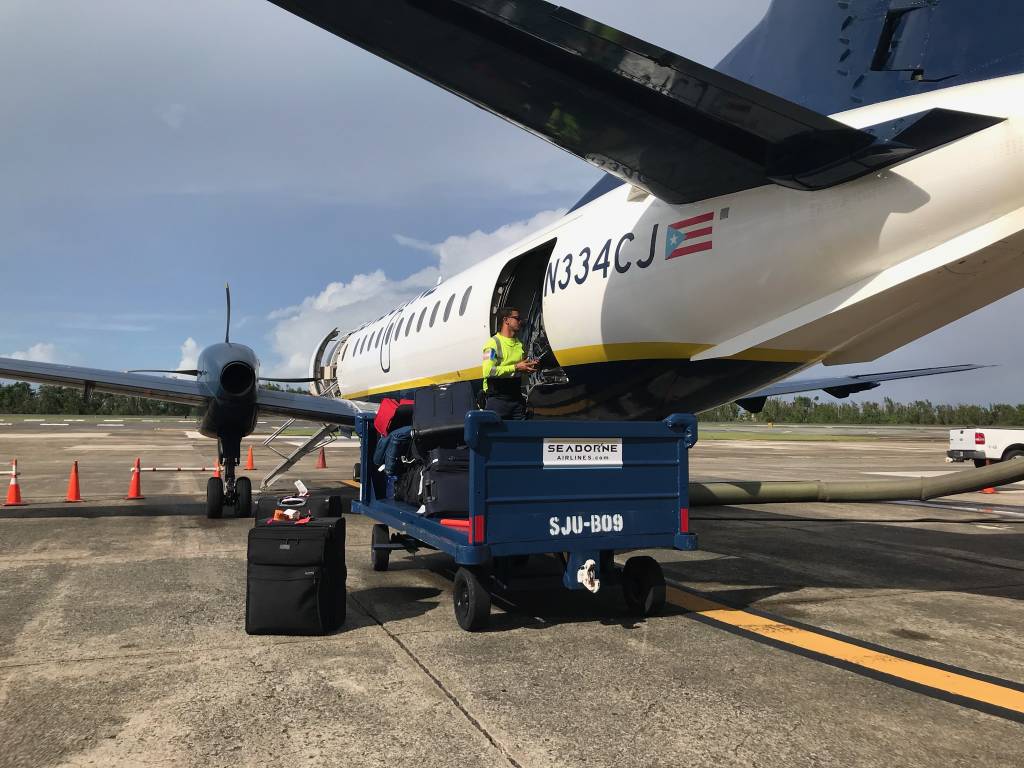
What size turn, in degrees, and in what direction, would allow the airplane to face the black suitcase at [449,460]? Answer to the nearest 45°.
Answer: approximately 135° to its left

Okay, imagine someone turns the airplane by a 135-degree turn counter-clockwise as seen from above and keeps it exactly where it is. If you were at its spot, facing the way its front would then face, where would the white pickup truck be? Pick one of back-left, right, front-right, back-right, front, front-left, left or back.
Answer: back-left

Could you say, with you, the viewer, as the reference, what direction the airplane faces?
facing away from the viewer and to the left of the viewer
